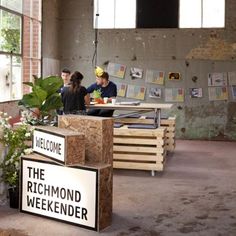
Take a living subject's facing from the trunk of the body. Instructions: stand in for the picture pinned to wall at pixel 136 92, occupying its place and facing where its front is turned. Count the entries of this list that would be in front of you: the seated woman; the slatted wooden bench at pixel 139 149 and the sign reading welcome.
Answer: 3

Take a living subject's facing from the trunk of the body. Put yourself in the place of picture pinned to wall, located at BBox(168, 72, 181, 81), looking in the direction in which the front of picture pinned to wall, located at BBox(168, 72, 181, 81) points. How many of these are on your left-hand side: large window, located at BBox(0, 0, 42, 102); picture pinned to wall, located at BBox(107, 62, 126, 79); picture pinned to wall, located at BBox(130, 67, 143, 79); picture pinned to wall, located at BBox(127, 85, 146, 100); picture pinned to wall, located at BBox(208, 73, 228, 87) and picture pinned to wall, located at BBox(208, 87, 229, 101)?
2

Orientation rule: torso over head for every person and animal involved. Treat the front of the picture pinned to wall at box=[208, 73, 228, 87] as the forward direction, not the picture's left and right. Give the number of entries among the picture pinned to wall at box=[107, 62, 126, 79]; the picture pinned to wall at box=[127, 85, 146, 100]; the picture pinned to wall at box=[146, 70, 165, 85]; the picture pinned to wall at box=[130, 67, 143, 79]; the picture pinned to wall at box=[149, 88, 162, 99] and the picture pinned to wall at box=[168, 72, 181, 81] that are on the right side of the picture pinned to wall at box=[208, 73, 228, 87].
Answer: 6

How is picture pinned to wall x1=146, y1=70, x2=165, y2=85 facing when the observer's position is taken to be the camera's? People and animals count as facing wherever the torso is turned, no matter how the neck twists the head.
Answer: facing the viewer

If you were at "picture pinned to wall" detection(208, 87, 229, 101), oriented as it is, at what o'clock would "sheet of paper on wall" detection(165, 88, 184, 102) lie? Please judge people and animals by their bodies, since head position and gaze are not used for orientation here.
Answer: The sheet of paper on wall is roughly at 3 o'clock from the picture pinned to wall.

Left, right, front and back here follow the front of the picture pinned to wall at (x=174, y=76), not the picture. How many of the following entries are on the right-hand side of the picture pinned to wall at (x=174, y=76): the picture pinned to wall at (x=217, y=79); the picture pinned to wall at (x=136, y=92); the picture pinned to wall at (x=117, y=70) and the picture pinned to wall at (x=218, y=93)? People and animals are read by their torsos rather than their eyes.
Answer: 2

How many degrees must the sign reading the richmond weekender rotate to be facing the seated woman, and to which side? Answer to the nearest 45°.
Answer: approximately 135° to its right

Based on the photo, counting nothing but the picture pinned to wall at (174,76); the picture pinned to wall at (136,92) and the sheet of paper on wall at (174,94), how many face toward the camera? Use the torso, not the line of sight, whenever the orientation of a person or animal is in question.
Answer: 3

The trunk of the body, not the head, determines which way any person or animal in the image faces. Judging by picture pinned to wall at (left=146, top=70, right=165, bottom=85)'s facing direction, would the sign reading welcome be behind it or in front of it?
in front

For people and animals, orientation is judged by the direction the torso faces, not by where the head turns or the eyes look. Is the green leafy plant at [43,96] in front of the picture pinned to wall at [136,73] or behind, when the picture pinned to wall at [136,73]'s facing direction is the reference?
in front

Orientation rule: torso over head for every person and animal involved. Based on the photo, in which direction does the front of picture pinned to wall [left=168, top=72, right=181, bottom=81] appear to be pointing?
toward the camera

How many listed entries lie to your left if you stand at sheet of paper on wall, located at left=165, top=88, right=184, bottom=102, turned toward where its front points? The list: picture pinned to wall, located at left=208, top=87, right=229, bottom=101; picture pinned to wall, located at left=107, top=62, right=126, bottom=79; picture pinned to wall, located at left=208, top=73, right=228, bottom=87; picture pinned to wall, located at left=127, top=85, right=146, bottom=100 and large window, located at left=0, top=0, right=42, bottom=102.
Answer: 2

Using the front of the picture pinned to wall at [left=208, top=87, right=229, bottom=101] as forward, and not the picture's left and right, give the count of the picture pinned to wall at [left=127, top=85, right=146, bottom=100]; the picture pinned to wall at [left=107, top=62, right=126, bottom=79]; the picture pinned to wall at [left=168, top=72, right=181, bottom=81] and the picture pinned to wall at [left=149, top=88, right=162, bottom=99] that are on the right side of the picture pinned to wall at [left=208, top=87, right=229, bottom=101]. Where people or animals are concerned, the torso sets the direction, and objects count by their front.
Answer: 4

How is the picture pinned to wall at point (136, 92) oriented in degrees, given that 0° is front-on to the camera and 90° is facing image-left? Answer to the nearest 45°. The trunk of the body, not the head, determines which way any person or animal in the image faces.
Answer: approximately 0°

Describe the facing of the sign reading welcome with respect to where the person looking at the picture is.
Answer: facing the viewer and to the left of the viewer

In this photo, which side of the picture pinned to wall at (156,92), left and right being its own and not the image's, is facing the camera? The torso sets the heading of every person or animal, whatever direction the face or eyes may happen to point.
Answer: front

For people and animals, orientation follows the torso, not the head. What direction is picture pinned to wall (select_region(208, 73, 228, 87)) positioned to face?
toward the camera

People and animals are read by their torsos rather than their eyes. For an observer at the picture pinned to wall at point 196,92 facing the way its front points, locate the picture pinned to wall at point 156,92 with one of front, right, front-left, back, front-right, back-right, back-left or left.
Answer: right
